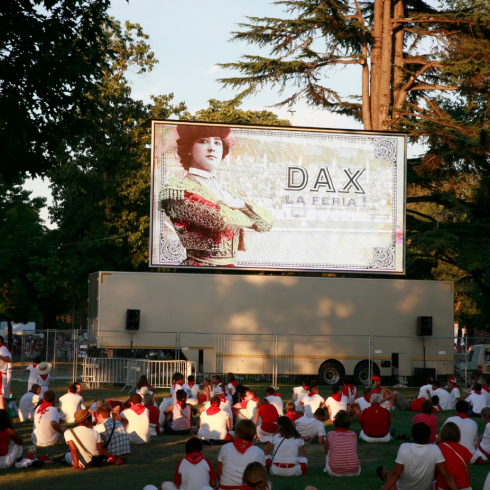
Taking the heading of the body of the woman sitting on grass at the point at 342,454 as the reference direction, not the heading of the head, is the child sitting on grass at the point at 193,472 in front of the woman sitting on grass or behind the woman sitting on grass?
behind

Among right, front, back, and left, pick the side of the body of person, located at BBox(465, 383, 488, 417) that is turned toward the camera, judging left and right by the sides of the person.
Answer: back

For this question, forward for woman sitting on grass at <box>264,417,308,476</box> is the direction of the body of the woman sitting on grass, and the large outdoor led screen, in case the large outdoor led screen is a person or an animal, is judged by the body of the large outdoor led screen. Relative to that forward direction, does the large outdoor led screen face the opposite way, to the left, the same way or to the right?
the opposite way

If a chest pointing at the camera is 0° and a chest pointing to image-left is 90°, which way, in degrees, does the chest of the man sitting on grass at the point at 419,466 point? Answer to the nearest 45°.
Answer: approximately 180°

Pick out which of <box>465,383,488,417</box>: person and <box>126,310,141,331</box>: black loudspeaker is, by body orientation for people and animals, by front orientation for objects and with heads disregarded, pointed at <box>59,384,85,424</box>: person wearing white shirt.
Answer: the black loudspeaker

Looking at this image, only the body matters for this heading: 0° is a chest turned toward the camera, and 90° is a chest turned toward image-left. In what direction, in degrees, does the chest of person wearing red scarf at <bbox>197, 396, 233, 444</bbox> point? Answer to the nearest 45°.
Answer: approximately 180°

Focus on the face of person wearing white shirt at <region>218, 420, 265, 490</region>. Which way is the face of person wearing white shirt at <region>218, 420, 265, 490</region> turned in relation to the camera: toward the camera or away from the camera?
away from the camera

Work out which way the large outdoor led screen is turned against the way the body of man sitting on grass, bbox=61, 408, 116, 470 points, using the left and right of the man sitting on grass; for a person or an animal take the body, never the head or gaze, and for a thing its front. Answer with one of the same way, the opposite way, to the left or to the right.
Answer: the opposite way

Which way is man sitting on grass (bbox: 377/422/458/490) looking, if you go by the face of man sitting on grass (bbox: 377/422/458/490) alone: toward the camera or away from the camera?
away from the camera

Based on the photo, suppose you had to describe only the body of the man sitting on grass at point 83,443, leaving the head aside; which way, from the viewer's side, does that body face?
away from the camera

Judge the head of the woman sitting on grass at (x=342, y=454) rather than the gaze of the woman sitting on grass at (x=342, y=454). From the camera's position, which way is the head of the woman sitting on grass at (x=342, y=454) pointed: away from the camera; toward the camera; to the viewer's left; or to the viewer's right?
away from the camera
